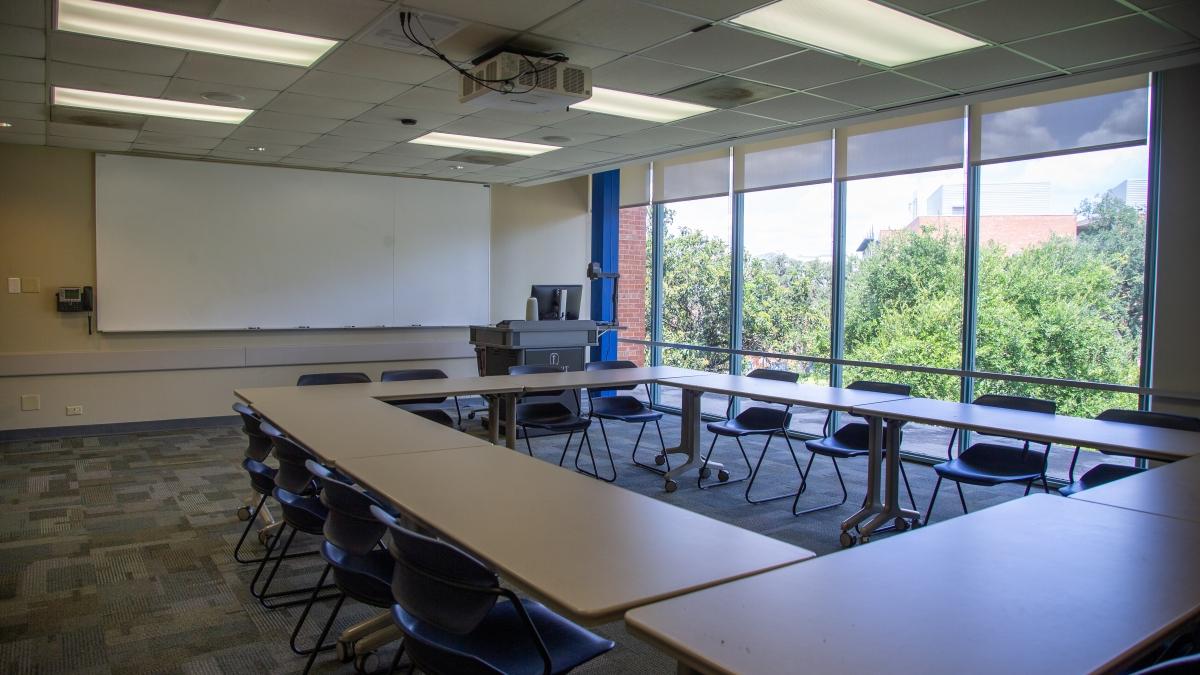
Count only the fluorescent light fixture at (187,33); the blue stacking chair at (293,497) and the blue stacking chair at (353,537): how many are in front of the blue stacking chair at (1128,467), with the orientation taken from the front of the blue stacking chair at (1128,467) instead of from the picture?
3

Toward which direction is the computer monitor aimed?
away from the camera

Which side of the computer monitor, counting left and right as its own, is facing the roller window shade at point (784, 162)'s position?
right

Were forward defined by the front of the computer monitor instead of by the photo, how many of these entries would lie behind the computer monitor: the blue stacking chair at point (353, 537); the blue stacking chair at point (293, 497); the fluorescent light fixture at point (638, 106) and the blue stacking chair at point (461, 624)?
4

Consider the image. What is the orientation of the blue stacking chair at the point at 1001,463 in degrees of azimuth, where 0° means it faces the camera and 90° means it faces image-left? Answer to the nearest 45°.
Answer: approximately 45°

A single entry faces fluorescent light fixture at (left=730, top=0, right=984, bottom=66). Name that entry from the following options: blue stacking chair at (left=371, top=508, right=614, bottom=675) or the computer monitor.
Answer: the blue stacking chair

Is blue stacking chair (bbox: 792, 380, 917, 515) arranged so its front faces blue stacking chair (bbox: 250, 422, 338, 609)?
yes

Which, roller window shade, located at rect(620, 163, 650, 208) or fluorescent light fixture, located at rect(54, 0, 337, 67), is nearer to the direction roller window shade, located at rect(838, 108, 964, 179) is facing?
the fluorescent light fixture

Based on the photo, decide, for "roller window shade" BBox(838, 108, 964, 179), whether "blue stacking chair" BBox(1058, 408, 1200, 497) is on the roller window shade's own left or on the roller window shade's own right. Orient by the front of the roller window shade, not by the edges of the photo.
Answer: on the roller window shade's own left

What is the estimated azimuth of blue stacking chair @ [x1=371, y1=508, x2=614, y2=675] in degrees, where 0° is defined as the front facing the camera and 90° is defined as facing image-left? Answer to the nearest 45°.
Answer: approximately 225°
